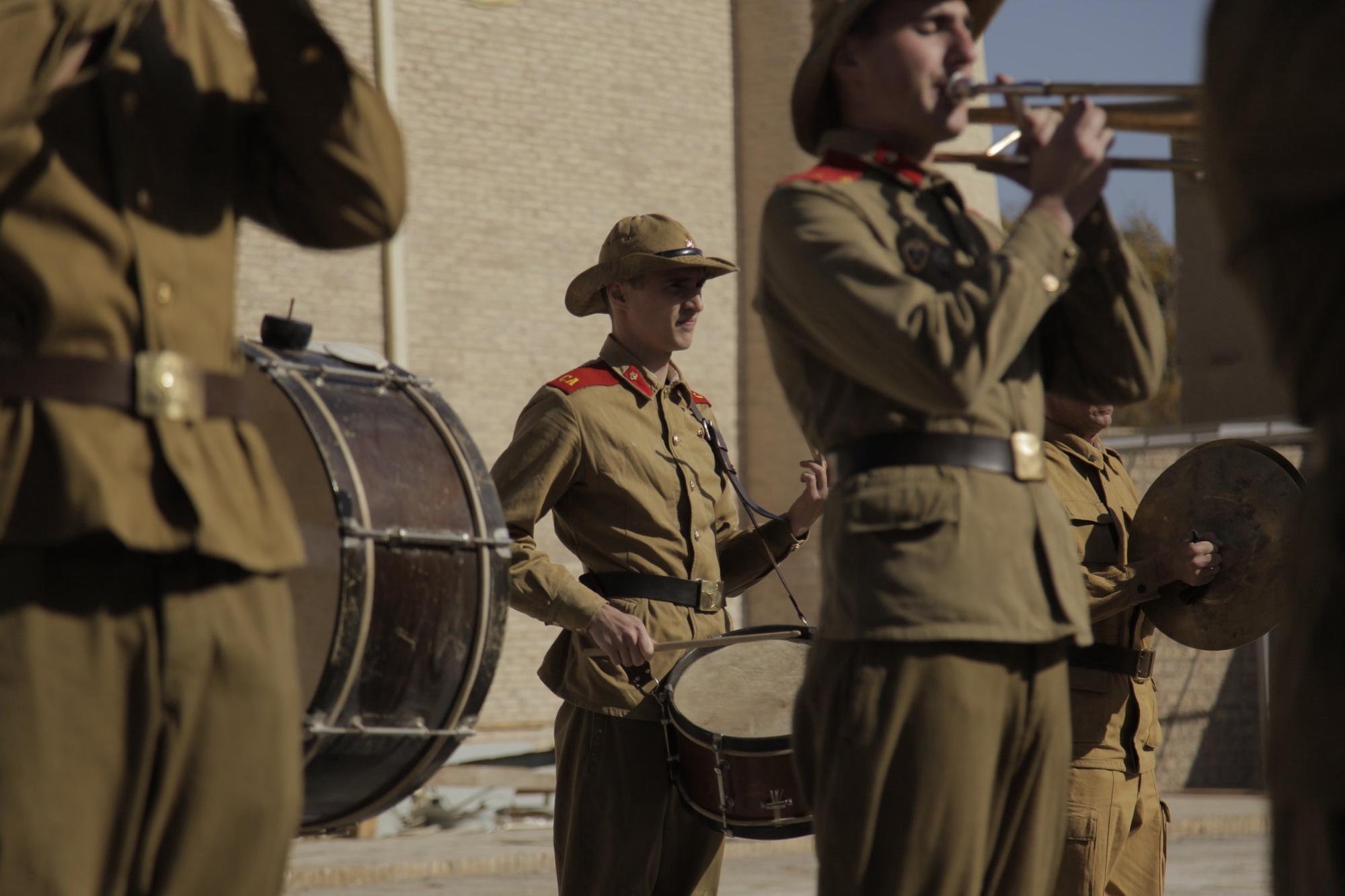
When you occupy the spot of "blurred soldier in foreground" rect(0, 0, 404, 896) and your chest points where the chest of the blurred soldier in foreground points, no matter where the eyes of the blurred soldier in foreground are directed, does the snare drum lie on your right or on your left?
on your left

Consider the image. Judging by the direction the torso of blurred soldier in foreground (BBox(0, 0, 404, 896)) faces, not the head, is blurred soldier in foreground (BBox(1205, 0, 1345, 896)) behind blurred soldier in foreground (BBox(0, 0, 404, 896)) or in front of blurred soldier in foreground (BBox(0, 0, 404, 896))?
in front

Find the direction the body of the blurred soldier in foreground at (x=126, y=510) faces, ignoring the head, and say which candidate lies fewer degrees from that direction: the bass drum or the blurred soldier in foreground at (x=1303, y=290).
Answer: the blurred soldier in foreground

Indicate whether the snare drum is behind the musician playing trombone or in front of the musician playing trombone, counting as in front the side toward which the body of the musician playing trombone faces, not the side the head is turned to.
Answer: behind

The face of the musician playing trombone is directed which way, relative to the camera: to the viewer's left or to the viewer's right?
to the viewer's right

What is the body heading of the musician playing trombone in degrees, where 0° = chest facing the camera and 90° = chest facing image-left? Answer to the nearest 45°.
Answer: approximately 315°

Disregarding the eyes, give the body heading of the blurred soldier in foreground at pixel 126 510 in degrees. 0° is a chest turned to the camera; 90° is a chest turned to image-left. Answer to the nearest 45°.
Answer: approximately 315°

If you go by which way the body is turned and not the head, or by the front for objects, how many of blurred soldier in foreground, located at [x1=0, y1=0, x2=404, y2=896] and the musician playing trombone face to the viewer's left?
0
